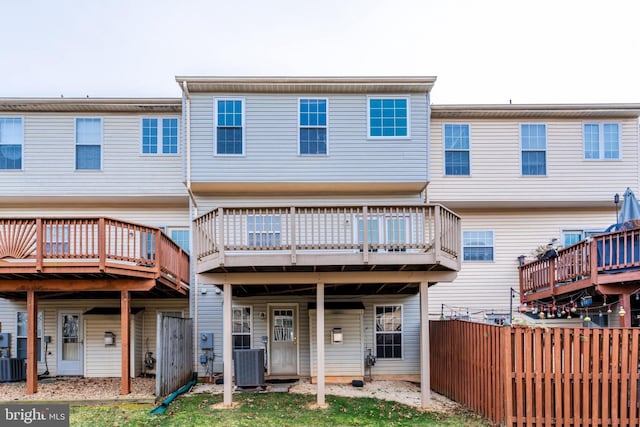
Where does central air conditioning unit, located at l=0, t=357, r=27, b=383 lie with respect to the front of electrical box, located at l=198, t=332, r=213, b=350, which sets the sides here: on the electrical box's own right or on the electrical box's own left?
on the electrical box's own right

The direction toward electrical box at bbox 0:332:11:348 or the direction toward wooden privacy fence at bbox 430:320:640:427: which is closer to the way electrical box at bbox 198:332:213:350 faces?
the wooden privacy fence

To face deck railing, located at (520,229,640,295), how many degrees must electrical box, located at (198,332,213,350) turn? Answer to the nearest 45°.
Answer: approximately 45° to its left

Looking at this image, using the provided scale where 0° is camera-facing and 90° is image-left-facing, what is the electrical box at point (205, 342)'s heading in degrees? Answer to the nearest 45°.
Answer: approximately 0°

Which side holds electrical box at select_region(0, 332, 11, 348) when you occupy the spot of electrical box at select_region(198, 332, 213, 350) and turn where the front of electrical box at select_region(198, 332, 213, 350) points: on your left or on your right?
on your right

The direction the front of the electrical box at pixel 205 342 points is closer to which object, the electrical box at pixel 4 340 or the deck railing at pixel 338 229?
the deck railing

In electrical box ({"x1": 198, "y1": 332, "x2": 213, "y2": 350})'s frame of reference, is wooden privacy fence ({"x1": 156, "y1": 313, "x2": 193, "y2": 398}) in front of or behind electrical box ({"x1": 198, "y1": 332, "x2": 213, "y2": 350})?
in front
